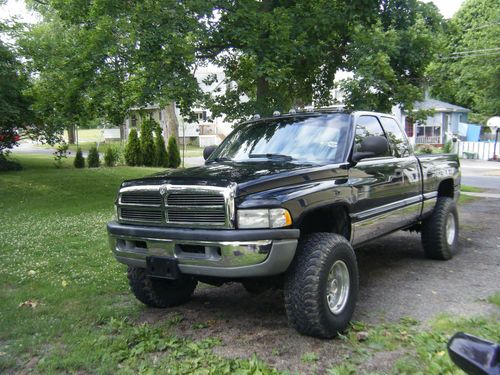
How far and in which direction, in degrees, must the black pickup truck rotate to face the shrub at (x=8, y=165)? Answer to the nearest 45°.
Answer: approximately 90° to its right

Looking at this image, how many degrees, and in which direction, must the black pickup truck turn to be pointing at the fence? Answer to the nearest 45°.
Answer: approximately 180°

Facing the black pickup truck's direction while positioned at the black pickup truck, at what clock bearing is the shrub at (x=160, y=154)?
The shrub is roughly at 4 o'clock from the black pickup truck.

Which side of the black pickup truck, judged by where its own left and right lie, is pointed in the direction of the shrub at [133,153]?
right

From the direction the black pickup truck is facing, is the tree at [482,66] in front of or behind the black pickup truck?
behind

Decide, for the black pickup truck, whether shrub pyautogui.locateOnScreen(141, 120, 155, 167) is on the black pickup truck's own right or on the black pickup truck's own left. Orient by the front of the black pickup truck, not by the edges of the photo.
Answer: on the black pickup truck's own right

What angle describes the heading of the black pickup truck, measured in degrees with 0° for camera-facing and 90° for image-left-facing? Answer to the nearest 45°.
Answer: approximately 45°
